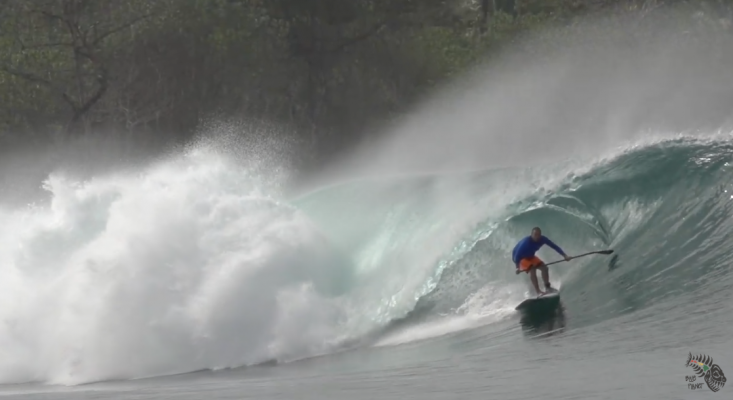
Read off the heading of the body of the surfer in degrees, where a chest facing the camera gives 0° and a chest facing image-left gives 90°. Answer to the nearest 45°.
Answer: approximately 315°
